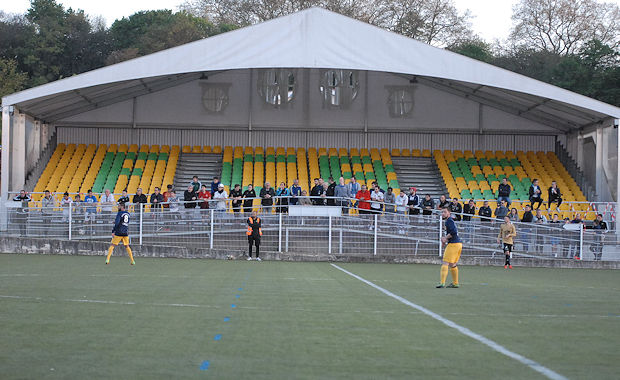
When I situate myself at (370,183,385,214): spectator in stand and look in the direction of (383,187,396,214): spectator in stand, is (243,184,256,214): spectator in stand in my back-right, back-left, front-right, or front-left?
back-left

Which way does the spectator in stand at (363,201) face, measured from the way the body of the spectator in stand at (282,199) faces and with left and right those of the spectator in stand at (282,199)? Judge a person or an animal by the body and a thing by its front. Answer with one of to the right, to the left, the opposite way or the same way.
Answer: the same way

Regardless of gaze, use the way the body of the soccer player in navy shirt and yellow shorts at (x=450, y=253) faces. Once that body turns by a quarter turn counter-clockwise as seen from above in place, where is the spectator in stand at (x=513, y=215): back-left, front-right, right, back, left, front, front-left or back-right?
back

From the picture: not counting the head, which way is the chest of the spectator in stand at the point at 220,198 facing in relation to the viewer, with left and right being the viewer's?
facing the viewer

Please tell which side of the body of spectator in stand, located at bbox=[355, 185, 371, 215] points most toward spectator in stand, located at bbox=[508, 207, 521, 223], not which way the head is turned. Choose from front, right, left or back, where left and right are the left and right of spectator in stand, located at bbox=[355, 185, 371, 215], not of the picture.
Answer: left

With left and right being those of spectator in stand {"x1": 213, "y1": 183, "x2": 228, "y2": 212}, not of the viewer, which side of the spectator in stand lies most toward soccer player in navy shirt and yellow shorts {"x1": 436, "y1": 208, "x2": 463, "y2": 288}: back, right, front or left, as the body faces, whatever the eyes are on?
front

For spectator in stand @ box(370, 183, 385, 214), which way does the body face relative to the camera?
toward the camera

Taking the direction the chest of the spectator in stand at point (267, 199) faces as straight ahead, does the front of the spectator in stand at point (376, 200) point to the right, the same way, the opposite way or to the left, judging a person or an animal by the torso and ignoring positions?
the same way

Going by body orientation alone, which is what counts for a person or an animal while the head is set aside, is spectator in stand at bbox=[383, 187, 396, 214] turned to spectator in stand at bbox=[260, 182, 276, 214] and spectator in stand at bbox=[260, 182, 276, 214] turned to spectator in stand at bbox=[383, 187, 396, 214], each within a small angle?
no

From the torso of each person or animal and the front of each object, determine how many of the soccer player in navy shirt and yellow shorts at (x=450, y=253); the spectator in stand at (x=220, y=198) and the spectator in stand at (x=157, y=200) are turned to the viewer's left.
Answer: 1

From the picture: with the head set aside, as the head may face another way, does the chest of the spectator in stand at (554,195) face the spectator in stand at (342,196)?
no

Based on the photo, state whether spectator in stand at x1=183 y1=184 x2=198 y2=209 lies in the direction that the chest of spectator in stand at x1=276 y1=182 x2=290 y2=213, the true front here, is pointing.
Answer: no

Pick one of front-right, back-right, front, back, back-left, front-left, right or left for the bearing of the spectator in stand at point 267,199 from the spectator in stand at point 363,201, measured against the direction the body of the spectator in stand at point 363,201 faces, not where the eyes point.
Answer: right

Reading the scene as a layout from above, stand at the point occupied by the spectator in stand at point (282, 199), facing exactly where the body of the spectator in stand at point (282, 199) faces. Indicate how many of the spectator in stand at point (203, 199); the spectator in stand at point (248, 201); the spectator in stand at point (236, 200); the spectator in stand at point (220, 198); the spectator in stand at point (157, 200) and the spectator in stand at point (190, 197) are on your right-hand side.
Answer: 6

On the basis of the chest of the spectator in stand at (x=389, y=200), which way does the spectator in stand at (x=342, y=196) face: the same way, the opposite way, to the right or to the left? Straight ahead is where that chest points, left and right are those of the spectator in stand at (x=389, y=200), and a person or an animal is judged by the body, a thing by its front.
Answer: the same way

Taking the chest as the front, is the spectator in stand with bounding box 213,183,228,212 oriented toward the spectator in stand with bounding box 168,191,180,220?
no

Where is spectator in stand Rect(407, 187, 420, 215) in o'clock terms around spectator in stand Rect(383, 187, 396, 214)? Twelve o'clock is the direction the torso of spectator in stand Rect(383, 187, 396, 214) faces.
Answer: spectator in stand Rect(407, 187, 420, 215) is roughly at 10 o'clock from spectator in stand Rect(383, 187, 396, 214).

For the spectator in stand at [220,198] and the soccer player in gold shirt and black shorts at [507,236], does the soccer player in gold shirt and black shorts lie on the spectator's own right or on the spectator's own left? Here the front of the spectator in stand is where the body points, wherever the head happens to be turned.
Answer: on the spectator's own left

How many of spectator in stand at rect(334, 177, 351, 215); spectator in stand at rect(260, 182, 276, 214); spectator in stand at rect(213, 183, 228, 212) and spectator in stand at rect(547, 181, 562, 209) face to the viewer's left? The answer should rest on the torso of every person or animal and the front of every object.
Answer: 0

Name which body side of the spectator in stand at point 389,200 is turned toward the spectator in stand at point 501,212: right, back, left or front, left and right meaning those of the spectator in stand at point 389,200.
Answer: left

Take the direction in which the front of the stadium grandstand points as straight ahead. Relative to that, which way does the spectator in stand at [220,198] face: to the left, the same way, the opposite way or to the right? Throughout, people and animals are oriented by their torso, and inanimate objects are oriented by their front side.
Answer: the same way
